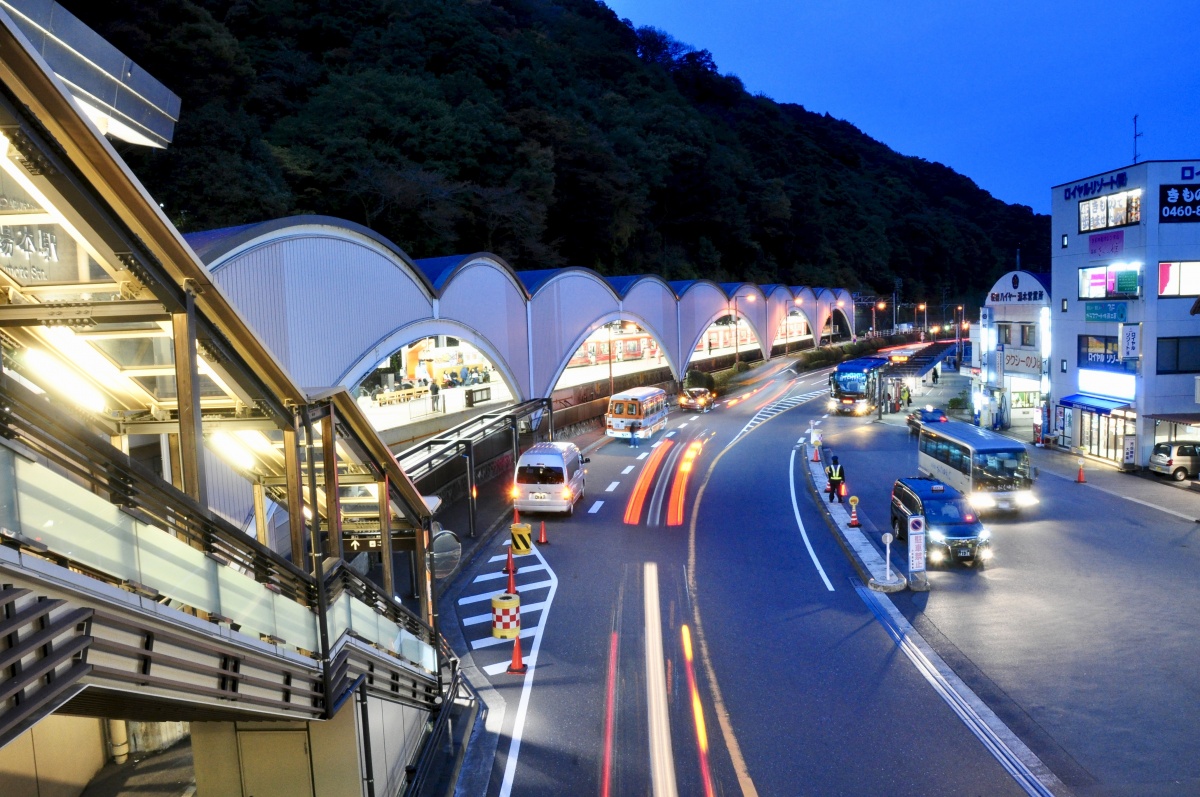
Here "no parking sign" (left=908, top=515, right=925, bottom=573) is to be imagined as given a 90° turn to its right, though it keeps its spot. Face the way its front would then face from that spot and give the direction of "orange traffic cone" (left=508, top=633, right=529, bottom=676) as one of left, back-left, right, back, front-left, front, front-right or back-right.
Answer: front-left

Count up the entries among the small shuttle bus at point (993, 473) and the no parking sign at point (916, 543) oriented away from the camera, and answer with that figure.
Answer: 0

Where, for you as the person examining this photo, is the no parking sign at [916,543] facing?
facing the viewer

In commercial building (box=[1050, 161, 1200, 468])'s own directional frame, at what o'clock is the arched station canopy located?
The arched station canopy is roughly at 12 o'clock from the commercial building.

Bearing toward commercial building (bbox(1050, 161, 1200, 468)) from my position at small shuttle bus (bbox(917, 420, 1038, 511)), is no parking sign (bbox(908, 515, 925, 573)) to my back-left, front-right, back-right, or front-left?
back-right

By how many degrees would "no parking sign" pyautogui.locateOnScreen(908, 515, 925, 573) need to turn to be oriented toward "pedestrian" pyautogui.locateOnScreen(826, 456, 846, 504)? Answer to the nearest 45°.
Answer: approximately 180°

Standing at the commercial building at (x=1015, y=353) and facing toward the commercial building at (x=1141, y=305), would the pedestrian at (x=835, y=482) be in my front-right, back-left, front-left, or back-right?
front-right

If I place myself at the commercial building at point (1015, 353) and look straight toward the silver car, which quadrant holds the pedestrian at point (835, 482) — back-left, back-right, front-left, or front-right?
front-right

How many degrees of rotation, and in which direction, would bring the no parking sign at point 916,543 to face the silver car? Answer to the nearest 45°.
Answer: approximately 135° to its left
